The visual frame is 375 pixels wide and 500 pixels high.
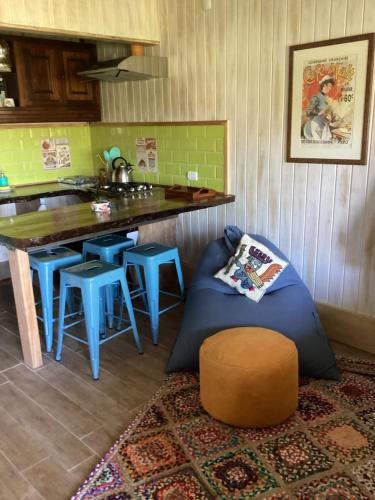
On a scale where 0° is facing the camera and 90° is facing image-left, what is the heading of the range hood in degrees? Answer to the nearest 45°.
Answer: approximately 45°

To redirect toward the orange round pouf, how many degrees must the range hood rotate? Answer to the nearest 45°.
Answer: approximately 45° to its left

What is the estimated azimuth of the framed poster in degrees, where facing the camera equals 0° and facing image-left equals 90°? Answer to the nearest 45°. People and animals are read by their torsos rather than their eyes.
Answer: approximately 45°

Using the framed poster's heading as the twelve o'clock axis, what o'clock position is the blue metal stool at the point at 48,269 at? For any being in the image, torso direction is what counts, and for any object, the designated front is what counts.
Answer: The blue metal stool is roughly at 1 o'clock from the framed poster.

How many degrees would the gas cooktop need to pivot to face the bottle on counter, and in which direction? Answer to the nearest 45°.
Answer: approximately 90° to its right

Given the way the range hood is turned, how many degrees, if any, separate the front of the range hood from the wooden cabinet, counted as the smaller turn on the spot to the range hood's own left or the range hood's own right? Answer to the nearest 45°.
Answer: approximately 90° to the range hood's own right

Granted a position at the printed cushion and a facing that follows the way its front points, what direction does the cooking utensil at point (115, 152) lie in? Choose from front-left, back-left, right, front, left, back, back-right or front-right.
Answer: back-right

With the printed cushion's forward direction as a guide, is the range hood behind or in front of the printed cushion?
behind
